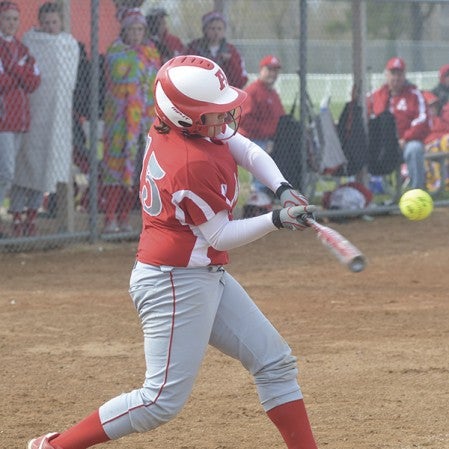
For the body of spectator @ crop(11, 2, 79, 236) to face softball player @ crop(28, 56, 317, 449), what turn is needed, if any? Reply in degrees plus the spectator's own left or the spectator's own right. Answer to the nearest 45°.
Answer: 0° — they already face them

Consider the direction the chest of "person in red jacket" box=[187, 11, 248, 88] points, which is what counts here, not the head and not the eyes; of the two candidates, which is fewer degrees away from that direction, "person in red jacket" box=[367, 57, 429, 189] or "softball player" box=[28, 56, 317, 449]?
the softball player

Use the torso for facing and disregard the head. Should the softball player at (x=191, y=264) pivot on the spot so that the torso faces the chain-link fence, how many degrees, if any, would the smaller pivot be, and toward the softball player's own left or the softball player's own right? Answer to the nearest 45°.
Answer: approximately 90° to the softball player's own left

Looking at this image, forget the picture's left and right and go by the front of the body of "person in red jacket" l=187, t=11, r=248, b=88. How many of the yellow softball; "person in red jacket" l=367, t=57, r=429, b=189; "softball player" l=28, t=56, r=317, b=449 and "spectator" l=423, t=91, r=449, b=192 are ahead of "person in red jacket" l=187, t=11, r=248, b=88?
2

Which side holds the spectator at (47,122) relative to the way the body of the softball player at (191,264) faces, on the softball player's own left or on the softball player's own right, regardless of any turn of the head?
on the softball player's own left

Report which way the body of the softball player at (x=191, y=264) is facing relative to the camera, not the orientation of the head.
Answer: to the viewer's right

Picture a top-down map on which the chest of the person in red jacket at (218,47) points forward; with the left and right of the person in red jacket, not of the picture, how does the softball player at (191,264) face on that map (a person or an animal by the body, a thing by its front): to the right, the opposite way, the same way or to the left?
to the left

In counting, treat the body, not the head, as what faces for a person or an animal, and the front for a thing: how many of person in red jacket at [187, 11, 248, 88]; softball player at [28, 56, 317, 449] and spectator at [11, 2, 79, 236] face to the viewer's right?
1

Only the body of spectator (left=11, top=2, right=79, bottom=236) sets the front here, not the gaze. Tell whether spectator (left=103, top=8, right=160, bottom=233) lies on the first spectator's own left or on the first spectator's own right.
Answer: on the first spectator's own left

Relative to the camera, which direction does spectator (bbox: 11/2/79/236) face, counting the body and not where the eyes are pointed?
toward the camera

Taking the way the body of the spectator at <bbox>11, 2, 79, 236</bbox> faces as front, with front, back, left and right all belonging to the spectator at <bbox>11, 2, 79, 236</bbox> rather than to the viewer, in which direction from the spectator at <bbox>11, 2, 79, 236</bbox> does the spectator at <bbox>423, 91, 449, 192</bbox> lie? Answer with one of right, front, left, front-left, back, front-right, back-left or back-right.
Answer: back-left

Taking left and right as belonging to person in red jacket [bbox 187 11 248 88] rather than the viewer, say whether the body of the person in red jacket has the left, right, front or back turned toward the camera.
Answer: front

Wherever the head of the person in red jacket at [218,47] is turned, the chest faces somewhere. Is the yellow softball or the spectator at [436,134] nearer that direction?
the yellow softball
